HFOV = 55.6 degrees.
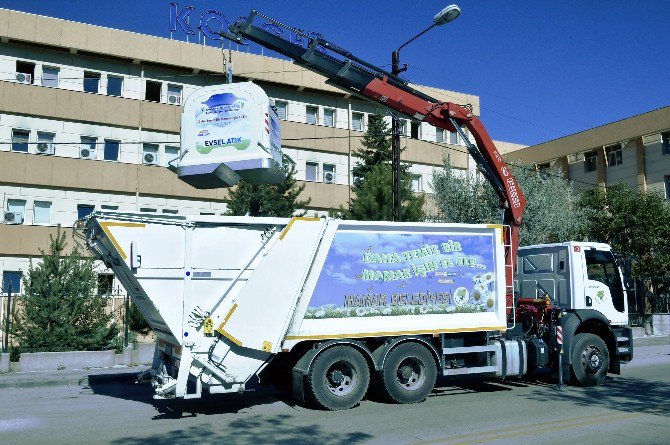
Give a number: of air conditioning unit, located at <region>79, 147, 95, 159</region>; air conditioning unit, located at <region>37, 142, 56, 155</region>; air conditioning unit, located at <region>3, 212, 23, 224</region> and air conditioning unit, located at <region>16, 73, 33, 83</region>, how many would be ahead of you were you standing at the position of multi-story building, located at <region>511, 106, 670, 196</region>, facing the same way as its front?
4

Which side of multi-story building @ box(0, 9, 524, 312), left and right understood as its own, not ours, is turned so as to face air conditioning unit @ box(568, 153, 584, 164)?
left

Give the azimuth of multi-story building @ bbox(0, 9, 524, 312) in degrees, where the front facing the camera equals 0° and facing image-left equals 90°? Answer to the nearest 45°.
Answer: approximately 315°

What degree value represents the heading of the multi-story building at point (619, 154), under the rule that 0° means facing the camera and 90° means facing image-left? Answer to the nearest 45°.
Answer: approximately 45°

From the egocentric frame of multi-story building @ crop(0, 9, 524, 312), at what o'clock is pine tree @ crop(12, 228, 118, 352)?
The pine tree is roughly at 1 o'clock from the multi-story building.

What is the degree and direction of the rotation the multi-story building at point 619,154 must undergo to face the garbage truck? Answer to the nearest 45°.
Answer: approximately 45° to its left

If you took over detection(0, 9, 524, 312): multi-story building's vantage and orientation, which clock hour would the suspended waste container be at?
The suspended waste container is roughly at 1 o'clock from the multi-story building.
